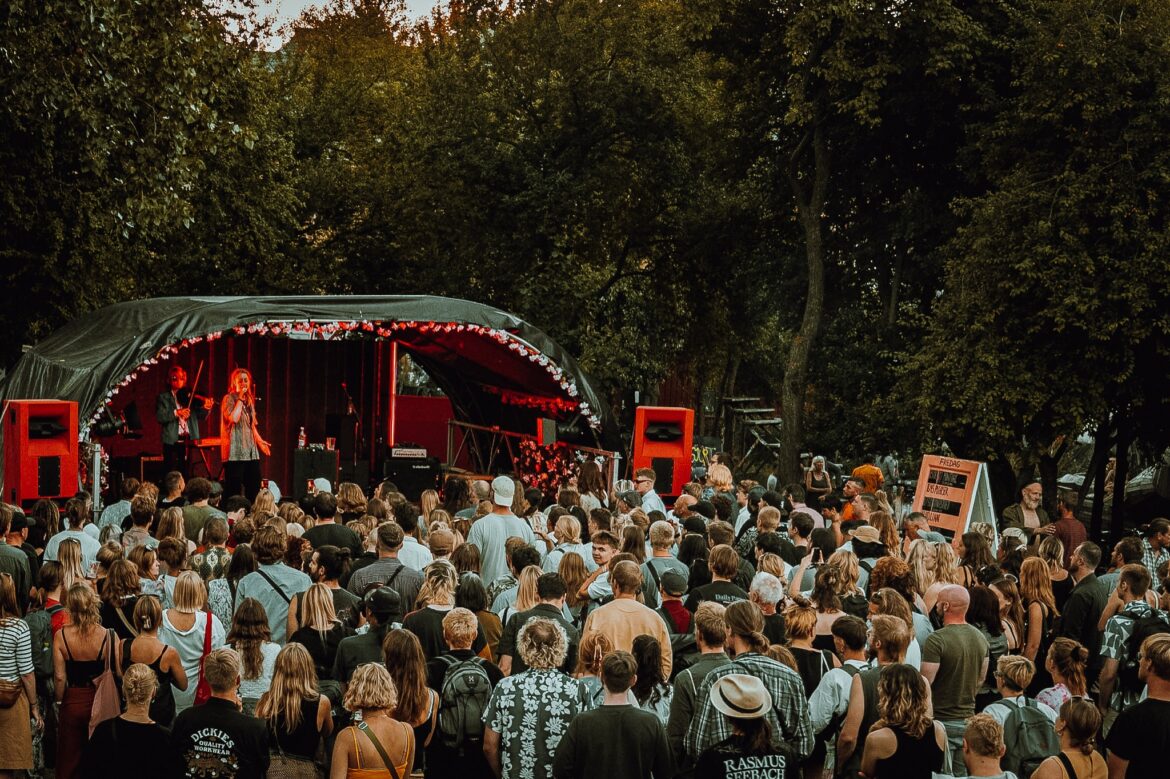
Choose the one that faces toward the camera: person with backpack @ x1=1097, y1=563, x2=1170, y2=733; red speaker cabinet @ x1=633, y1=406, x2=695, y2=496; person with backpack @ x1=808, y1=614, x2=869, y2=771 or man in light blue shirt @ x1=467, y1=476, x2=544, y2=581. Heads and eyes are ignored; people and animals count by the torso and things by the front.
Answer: the red speaker cabinet

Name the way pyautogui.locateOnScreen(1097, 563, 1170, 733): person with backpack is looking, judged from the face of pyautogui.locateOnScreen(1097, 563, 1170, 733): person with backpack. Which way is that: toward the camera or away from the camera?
away from the camera

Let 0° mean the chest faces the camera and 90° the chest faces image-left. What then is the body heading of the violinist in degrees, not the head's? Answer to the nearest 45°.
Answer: approximately 0°

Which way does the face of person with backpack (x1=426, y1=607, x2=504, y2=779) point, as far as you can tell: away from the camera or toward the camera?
away from the camera
